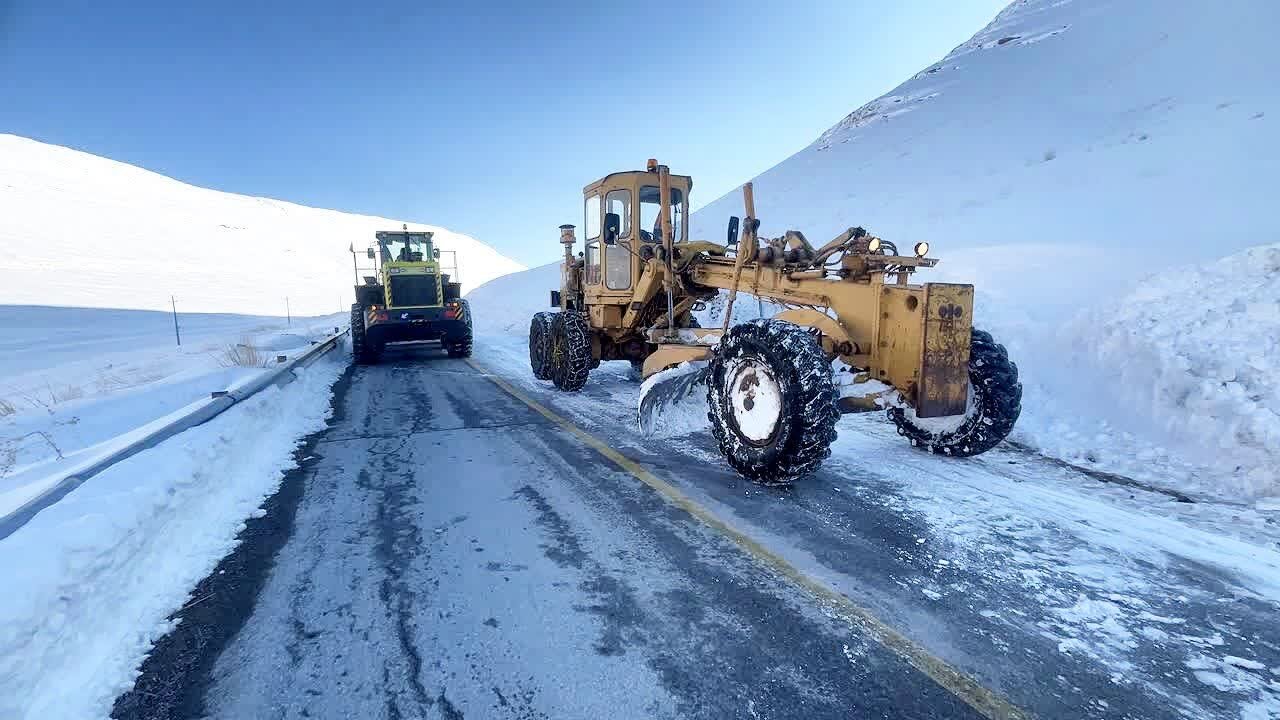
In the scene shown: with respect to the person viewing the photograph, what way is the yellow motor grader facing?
facing the viewer and to the right of the viewer

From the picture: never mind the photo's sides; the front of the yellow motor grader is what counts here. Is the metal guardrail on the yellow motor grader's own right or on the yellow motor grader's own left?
on the yellow motor grader's own right
